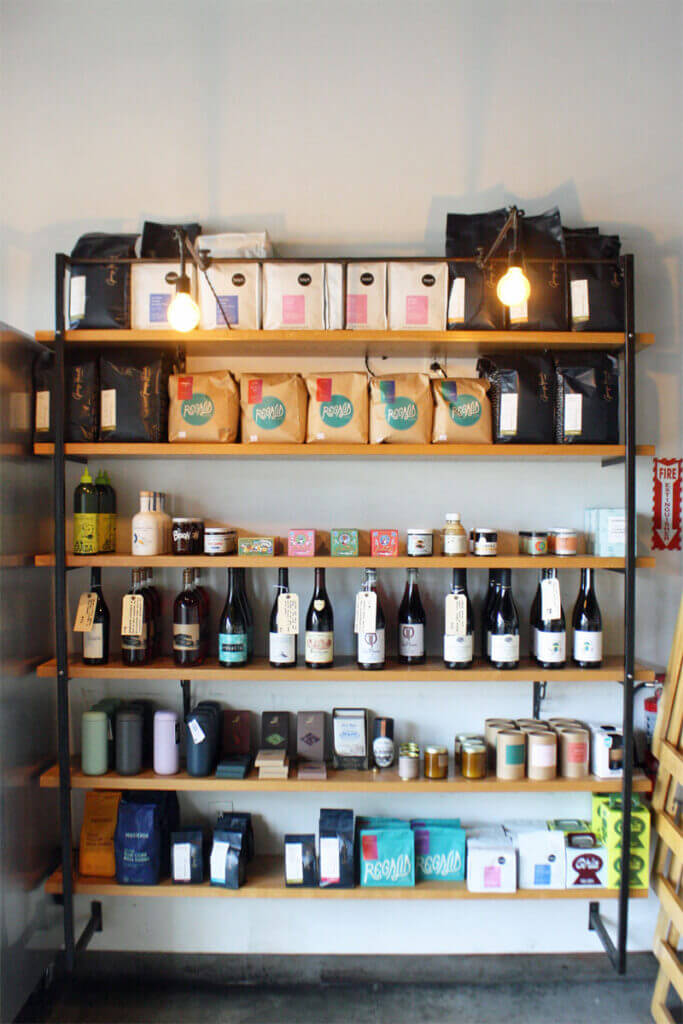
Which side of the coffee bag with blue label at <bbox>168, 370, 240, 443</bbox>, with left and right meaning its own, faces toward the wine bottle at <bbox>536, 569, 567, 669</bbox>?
left

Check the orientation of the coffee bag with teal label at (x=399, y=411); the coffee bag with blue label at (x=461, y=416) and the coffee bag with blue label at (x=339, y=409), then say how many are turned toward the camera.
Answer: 3

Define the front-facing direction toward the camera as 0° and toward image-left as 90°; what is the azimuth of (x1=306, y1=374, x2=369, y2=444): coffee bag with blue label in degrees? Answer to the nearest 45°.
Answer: approximately 0°

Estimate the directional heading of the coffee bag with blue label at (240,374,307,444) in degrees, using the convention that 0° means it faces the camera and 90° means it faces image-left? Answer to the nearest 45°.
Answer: approximately 0°
